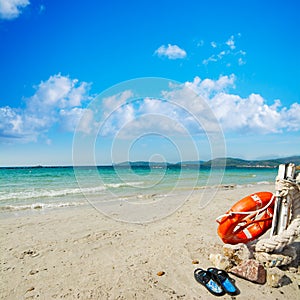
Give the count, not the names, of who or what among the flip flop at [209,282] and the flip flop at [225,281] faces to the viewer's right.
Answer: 0

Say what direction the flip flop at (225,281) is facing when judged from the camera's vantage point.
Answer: facing away from the viewer and to the left of the viewer

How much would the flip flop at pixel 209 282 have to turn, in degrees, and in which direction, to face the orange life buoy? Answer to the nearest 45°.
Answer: approximately 90° to its right

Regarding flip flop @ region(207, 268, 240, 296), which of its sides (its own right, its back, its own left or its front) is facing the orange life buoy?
right

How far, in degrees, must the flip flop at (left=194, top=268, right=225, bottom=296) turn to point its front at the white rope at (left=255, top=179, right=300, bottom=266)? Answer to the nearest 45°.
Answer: approximately 90° to its right

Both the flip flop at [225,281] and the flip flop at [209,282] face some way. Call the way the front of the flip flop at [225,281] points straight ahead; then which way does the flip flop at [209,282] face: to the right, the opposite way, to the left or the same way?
the same way

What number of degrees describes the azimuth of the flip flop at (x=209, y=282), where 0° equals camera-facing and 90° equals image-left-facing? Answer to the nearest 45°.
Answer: approximately 135°

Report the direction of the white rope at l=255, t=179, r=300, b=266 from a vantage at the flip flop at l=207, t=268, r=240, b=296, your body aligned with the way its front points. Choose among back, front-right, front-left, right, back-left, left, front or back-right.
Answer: right
